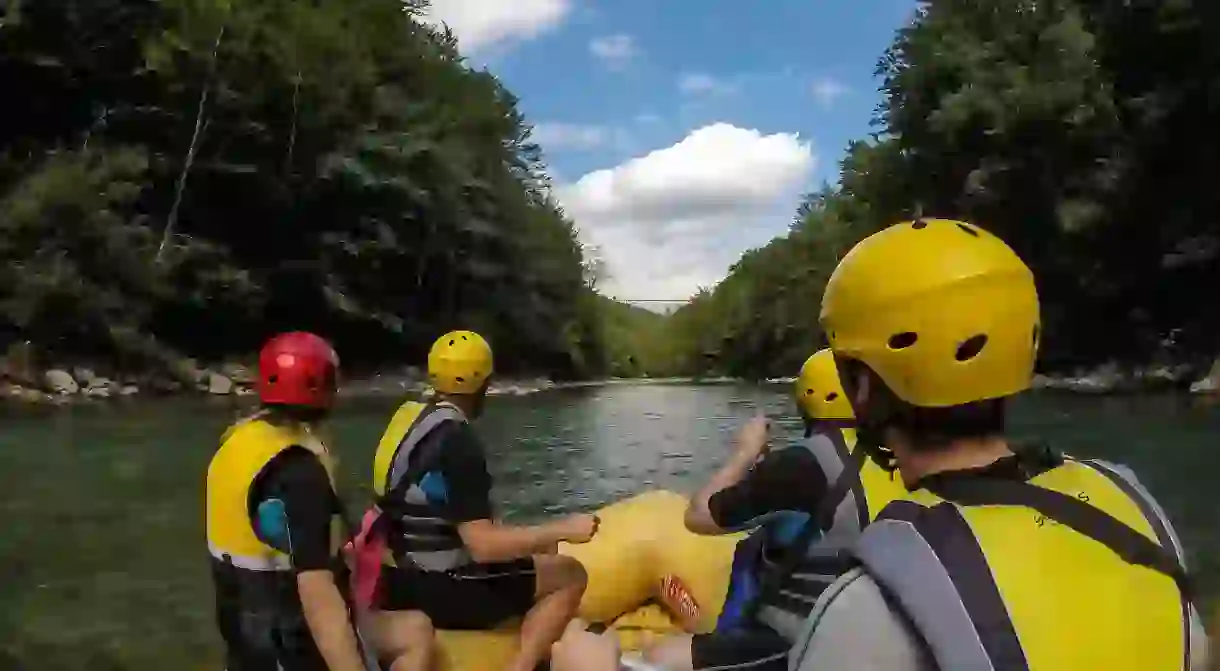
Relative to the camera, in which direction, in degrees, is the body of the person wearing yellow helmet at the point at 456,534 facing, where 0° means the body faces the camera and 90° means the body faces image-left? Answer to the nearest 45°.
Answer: approximately 225°

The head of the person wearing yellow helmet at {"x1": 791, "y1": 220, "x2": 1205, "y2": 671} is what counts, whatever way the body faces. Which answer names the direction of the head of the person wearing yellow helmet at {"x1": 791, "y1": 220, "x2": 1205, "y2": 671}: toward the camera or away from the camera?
away from the camera

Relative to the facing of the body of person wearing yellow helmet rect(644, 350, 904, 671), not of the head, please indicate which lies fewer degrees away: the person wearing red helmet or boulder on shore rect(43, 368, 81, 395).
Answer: the boulder on shore

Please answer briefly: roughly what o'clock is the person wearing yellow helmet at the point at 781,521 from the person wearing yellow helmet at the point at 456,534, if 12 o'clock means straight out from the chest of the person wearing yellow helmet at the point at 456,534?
the person wearing yellow helmet at the point at 781,521 is roughly at 3 o'clock from the person wearing yellow helmet at the point at 456,534.

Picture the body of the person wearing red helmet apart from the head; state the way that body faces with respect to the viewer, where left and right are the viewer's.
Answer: facing away from the viewer and to the right of the viewer

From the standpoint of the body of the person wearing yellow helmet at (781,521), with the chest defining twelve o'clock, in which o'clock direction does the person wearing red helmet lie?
The person wearing red helmet is roughly at 10 o'clock from the person wearing yellow helmet.

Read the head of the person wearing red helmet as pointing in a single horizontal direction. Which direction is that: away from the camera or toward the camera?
away from the camera

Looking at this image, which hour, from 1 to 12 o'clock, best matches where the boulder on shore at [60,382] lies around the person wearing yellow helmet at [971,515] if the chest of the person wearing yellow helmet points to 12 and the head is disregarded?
The boulder on shore is roughly at 12 o'clock from the person wearing yellow helmet.
